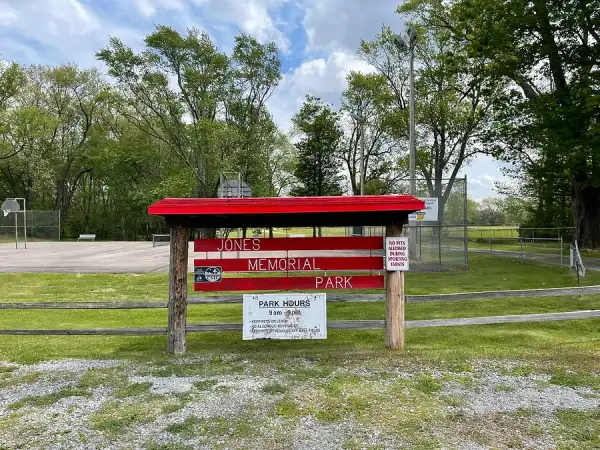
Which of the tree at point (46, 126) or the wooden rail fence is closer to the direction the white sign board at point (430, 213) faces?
the wooden rail fence

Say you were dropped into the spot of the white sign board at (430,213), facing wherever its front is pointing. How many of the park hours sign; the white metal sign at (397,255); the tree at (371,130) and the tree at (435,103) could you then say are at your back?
2

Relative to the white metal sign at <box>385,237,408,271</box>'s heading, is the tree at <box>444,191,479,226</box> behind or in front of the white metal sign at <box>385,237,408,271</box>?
behind

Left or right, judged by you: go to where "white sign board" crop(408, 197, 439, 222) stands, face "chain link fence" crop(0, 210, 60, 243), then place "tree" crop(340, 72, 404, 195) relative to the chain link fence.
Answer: right

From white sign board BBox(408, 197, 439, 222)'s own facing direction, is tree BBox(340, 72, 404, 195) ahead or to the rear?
to the rear

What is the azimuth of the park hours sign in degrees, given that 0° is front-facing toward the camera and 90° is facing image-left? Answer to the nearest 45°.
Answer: approximately 0°

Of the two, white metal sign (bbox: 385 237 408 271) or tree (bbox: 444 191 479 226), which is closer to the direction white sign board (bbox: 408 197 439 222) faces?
the white metal sign

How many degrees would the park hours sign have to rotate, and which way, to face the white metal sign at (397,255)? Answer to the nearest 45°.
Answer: approximately 90° to its left

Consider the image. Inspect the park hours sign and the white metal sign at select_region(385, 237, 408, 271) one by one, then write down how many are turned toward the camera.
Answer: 2

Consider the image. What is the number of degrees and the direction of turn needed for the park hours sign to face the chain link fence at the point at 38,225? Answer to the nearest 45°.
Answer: approximately 135° to its right

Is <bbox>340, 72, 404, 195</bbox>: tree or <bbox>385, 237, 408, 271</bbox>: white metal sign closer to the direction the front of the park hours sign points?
the white metal sign

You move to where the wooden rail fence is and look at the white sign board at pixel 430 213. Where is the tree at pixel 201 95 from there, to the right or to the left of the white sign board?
left
